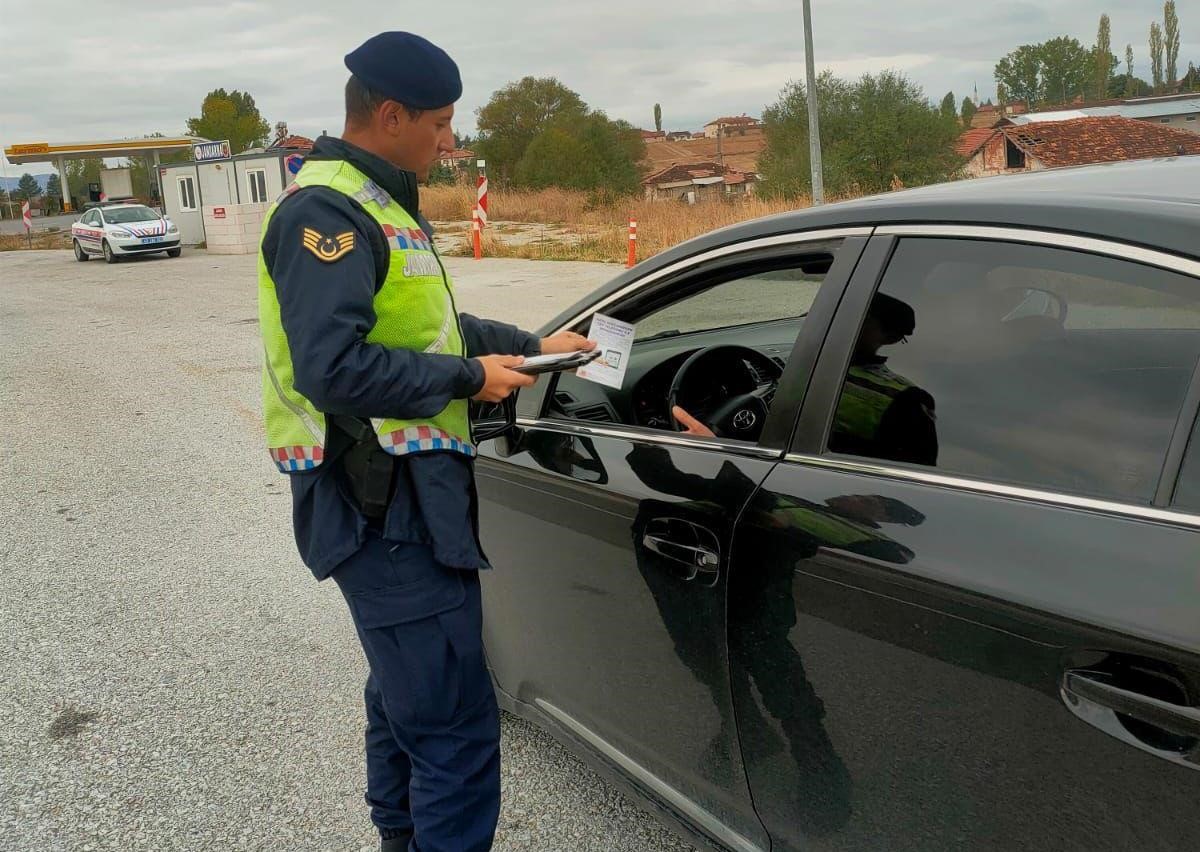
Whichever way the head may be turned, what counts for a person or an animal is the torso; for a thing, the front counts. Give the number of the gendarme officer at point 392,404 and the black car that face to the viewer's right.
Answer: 1

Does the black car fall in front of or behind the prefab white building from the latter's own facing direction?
in front

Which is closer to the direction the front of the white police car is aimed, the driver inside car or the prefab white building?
the driver inside car

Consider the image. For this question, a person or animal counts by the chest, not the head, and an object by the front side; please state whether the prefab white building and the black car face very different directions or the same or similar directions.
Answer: very different directions

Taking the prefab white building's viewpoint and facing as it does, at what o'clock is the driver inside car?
The driver inside car is roughly at 12 o'clock from the prefab white building.

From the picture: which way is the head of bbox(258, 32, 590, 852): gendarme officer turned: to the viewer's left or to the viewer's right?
to the viewer's right

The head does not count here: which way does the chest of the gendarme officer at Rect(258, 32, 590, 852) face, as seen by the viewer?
to the viewer's right

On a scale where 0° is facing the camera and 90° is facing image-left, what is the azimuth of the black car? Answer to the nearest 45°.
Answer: approximately 135°

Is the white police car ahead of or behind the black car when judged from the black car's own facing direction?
ahead

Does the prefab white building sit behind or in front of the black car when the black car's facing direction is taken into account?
in front

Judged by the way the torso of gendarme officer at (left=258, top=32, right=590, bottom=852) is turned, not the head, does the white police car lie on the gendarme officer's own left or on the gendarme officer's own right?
on the gendarme officer's own left

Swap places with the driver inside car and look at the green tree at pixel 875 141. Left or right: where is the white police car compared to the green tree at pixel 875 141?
left
